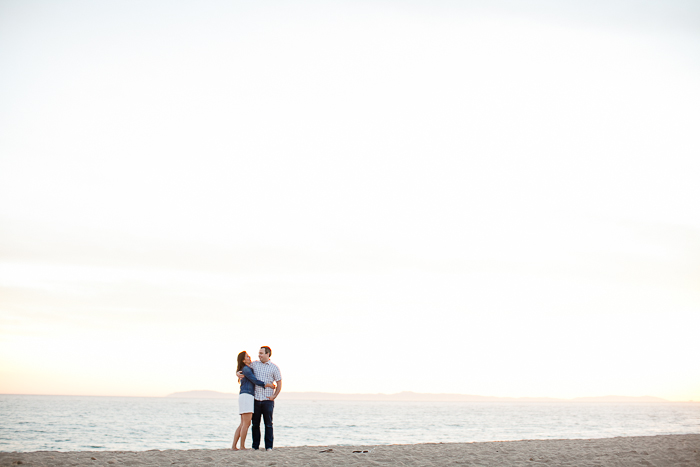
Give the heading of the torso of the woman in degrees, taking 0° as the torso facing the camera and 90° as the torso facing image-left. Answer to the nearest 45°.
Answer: approximately 270°
